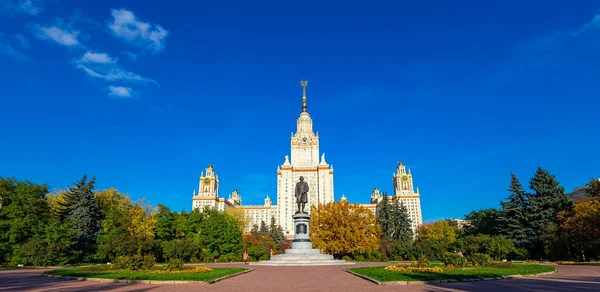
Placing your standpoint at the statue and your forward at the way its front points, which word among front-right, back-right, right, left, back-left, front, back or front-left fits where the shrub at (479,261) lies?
front-left

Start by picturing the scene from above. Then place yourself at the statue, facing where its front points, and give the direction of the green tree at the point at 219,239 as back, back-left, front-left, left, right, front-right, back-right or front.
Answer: back-right

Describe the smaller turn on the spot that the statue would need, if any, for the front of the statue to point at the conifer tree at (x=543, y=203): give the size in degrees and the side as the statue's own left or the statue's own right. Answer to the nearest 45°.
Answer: approximately 90° to the statue's own left

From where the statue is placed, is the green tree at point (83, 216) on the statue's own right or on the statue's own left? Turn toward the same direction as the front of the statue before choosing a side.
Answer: on the statue's own right

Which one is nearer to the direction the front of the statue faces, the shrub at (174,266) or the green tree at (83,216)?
the shrub

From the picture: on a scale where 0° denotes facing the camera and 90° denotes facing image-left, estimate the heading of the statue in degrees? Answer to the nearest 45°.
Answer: approximately 0°

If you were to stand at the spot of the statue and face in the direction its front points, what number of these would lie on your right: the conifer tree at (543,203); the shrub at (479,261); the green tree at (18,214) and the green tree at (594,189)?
1

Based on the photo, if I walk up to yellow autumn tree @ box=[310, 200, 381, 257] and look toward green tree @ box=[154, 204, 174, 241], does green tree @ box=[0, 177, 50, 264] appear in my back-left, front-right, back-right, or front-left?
front-left

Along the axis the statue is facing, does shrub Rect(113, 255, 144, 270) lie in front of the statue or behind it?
in front

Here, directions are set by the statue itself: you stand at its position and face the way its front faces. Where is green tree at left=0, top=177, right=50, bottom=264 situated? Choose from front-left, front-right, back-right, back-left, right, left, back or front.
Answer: right

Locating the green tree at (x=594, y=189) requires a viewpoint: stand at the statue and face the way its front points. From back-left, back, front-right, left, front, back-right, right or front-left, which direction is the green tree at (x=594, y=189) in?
left
